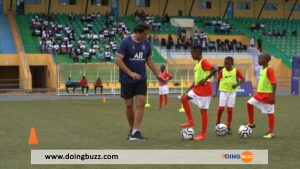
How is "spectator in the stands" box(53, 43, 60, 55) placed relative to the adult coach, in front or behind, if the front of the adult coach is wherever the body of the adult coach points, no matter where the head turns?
behind

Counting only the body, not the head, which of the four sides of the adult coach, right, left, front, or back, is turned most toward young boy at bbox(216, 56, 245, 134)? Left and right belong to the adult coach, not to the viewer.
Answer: left

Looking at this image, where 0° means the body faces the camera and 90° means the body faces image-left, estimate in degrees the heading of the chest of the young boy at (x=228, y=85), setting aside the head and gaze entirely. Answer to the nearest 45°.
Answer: approximately 0°

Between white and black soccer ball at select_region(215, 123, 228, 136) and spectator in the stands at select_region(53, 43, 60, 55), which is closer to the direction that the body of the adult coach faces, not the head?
the white and black soccer ball

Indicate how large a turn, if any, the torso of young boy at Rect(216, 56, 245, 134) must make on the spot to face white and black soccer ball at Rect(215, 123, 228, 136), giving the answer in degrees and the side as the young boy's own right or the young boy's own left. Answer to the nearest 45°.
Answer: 0° — they already face it

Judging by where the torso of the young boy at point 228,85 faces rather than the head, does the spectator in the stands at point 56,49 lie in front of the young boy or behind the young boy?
behind

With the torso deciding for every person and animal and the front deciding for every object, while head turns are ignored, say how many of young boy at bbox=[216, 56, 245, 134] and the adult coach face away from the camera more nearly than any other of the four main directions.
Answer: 0

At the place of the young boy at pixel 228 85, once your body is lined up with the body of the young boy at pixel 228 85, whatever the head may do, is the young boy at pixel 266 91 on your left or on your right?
on your left

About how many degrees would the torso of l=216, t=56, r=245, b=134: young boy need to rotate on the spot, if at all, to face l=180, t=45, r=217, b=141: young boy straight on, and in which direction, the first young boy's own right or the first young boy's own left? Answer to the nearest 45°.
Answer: approximately 45° to the first young boy's own right
